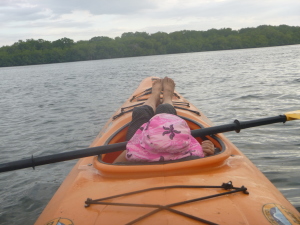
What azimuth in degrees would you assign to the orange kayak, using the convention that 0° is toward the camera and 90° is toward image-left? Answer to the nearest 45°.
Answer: approximately 180°
